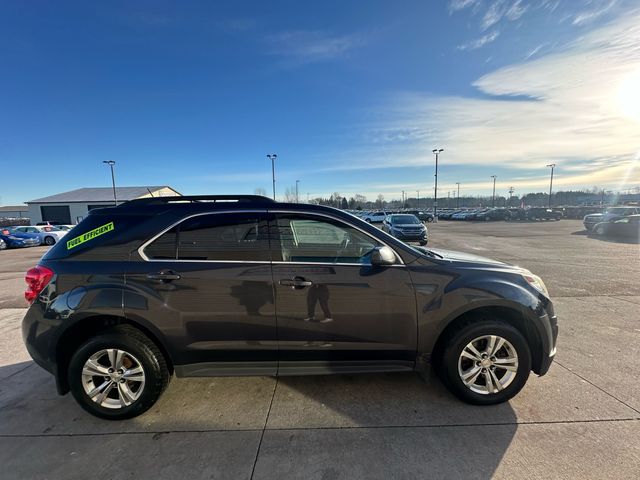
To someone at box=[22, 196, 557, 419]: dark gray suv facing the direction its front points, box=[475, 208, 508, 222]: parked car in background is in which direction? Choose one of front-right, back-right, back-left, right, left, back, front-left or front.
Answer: front-left

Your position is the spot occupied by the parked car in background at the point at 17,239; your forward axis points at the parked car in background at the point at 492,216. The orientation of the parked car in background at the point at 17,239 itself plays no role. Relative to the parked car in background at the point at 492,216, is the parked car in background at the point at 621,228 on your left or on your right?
right

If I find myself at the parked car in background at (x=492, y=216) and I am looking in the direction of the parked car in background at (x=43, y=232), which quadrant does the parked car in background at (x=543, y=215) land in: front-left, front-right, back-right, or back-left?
back-left

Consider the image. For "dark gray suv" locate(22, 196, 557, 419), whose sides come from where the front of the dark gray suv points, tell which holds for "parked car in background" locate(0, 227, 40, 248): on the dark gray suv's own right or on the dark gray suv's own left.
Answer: on the dark gray suv's own left

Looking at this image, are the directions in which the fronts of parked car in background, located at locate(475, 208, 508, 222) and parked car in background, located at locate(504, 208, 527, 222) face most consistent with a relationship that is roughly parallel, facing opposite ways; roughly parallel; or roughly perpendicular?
roughly parallel

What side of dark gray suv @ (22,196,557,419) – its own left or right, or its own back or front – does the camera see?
right

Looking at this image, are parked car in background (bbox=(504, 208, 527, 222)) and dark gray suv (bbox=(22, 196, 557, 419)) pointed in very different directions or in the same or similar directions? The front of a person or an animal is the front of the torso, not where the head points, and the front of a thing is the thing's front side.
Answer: very different directions
